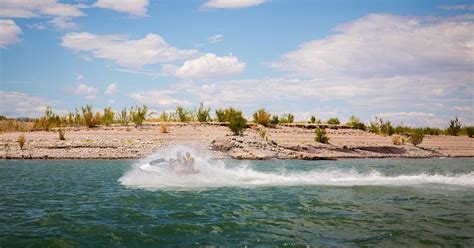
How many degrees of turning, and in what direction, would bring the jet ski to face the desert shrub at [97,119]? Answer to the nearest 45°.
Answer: approximately 90° to its right

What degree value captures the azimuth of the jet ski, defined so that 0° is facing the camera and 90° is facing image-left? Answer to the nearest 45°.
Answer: approximately 90°

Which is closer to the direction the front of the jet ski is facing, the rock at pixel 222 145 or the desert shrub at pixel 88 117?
the desert shrub

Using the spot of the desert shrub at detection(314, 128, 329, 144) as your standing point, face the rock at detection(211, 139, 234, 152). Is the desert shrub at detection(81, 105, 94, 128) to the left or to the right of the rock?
right

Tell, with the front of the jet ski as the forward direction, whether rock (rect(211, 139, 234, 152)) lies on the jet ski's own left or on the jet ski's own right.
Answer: on the jet ski's own right

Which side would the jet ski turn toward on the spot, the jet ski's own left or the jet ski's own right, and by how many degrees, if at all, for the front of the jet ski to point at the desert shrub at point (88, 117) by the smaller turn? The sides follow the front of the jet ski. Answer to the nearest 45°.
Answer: approximately 90° to the jet ski's own right

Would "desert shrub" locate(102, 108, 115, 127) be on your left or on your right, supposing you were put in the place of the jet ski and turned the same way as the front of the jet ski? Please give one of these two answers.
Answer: on your right

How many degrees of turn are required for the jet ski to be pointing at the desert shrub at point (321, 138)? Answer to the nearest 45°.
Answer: approximately 135° to its right
